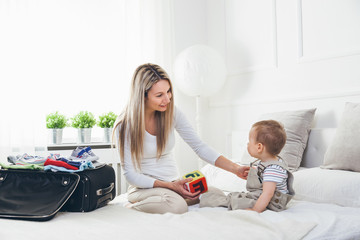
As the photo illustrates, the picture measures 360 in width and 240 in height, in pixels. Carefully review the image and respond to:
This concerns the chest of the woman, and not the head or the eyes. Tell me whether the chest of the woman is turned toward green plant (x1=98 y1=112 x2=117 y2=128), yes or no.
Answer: no

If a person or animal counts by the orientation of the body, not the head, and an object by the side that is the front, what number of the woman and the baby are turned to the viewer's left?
1

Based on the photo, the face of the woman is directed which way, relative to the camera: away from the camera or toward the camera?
toward the camera

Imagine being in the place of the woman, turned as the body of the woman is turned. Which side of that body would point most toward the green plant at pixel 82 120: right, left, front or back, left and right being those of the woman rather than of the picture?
back

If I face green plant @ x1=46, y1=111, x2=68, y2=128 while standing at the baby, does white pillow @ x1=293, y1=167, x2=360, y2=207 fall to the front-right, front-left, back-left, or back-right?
back-right

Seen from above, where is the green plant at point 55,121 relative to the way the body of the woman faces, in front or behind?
behind

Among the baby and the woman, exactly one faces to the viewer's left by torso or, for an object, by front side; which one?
the baby

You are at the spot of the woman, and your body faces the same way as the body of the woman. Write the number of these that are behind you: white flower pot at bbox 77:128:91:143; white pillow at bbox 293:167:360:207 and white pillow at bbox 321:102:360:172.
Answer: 1

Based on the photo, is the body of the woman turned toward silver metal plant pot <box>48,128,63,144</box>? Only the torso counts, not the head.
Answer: no

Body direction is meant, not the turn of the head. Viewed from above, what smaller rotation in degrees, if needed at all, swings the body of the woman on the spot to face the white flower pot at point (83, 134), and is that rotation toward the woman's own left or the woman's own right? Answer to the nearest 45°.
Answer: approximately 180°

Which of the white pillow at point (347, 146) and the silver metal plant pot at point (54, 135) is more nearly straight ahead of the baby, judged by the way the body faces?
the silver metal plant pot

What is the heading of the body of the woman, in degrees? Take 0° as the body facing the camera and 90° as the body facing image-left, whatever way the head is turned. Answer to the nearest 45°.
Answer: approximately 315°

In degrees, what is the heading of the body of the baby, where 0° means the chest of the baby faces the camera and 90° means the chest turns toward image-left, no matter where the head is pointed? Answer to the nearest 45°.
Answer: approximately 90°

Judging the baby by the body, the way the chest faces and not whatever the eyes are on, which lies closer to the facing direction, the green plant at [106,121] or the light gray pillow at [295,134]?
the green plant

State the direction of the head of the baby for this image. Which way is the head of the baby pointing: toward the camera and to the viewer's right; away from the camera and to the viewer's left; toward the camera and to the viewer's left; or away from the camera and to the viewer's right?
away from the camera and to the viewer's left

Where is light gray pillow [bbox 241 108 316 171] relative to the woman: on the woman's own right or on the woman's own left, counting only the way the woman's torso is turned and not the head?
on the woman's own left
